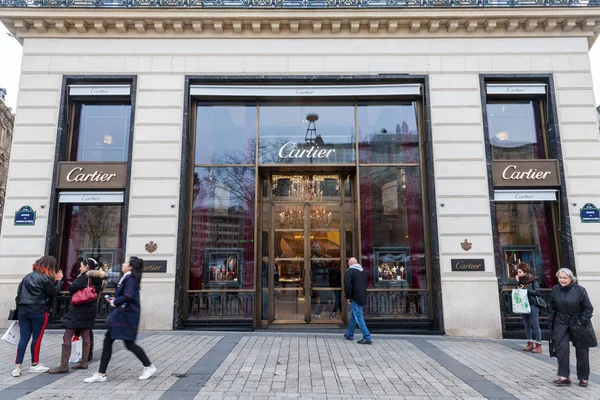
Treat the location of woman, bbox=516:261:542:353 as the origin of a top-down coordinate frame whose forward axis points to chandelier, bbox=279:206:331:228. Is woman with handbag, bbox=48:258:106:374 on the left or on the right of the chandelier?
left

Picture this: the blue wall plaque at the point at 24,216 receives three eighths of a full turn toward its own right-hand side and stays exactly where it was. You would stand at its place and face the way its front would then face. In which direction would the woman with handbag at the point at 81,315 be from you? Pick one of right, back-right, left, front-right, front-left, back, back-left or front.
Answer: back-left

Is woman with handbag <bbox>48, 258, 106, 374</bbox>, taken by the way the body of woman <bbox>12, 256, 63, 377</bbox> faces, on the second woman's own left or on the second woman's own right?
on the second woman's own right

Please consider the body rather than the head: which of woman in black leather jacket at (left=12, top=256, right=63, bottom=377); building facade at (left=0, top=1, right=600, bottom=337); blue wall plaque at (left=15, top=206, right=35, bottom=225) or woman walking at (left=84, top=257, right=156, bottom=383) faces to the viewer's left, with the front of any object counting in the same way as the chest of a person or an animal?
woman walking at (left=84, top=257, right=156, bottom=383)

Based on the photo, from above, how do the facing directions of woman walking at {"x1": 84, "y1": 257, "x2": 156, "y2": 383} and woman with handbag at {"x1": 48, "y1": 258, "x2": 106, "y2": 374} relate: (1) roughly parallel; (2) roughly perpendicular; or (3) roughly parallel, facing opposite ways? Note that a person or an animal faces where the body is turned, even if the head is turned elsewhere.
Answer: roughly parallel

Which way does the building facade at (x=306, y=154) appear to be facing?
toward the camera

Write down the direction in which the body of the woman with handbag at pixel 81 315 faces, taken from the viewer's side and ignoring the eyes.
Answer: to the viewer's left

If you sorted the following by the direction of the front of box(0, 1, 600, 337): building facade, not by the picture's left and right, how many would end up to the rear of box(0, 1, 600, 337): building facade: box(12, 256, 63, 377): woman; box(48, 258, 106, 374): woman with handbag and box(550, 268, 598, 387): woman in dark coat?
0

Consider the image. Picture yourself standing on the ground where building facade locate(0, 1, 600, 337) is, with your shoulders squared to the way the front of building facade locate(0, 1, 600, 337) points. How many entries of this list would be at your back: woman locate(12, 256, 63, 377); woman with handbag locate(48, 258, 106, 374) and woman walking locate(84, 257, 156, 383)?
0

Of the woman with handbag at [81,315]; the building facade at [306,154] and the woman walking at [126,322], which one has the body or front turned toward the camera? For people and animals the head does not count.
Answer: the building facade

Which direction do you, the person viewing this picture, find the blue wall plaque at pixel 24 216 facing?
facing the viewer

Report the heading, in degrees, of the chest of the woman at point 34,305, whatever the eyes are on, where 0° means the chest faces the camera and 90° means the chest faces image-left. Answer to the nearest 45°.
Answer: approximately 225°

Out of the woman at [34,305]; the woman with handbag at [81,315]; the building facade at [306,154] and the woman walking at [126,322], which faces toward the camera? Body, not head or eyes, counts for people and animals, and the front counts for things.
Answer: the building facade

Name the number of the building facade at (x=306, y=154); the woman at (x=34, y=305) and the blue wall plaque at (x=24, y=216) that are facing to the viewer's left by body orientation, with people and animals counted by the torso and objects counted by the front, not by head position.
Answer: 0
